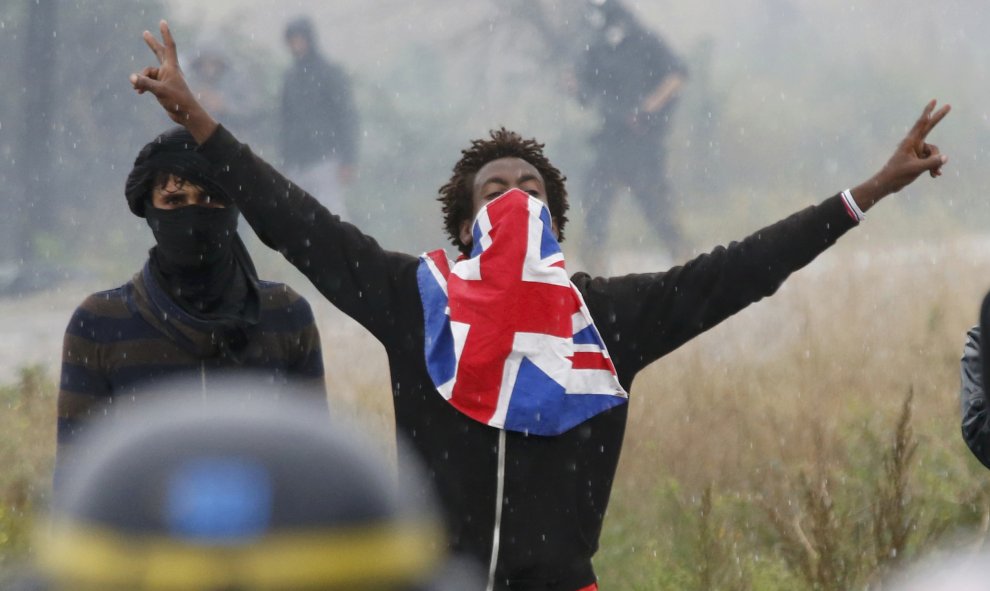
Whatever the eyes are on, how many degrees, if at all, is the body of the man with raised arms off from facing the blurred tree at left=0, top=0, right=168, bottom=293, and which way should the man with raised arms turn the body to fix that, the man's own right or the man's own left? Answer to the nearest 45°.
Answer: approximately 135° to the man's own right

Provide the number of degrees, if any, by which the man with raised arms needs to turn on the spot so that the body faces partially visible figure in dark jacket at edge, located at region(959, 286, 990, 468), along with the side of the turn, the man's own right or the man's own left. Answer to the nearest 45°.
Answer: approximately 135° to the man's own left

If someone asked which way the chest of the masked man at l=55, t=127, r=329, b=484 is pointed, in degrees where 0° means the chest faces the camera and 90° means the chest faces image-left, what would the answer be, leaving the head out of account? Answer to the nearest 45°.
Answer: approximately 0°

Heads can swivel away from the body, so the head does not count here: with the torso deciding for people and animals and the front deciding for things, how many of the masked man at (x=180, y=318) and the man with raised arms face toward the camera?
2

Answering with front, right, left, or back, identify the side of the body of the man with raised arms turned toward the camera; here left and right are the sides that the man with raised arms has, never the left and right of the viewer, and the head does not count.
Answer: front

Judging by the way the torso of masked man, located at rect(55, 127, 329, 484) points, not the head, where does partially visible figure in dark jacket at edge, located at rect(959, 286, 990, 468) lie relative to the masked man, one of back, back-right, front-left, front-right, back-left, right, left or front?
left

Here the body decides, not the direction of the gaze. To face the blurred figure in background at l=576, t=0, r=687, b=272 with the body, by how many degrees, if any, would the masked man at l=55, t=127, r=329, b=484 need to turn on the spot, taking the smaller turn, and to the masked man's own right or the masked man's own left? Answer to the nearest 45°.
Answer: approximately 135° to the masked man's own left

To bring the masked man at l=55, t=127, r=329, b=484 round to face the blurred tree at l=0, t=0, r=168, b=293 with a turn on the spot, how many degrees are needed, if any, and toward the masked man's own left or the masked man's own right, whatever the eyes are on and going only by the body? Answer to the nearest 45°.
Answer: approximately 180°
